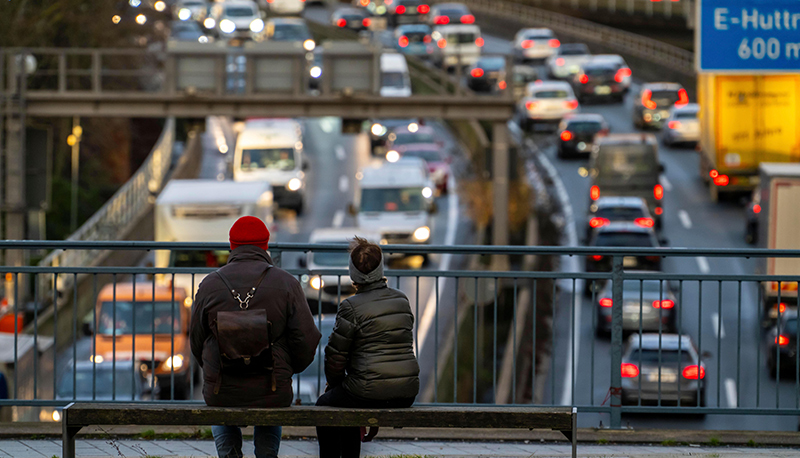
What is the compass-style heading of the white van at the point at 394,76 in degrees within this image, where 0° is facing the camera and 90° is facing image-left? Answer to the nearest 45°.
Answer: approximately 0°

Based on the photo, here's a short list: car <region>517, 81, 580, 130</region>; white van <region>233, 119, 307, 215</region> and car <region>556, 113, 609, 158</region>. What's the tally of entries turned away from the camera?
2

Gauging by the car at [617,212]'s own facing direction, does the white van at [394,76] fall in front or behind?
in front

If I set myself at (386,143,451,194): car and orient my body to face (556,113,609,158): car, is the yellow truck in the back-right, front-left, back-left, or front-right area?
front-right

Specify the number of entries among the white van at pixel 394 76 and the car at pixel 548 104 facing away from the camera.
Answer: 1

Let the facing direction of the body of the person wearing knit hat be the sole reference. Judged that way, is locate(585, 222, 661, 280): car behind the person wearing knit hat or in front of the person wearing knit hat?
in front

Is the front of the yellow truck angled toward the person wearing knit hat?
no

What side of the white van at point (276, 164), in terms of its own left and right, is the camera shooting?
front

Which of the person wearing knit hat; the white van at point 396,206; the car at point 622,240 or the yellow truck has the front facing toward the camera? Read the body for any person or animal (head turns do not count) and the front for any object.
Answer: the white van

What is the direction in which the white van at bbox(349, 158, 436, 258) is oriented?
toward the camera

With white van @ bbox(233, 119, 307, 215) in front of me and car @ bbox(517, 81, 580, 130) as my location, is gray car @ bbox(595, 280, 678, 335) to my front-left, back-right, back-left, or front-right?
front-left

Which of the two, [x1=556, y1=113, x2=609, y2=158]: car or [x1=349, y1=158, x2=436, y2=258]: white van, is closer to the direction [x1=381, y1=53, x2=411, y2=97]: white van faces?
the white van

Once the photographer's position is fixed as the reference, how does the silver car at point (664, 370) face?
facing away from the viewer

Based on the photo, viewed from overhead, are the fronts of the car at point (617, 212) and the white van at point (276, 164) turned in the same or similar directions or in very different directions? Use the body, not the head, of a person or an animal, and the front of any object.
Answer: very different directions

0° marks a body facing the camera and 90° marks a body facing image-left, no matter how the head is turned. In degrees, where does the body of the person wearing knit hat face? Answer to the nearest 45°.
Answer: approximately 180°

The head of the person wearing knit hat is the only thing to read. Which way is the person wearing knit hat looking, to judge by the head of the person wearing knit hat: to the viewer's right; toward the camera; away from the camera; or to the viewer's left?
away from the camera

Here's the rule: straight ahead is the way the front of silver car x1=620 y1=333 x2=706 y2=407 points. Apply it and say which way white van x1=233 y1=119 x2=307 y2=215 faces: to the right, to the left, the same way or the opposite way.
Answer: the opposite way

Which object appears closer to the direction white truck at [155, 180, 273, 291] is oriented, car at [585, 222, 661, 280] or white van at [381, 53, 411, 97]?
the car

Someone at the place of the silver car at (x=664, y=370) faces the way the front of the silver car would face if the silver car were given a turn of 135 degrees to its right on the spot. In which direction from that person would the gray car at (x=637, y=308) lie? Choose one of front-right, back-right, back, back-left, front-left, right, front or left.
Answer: back-left

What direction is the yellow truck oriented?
away from the camera

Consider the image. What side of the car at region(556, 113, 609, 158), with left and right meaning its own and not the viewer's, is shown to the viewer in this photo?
back

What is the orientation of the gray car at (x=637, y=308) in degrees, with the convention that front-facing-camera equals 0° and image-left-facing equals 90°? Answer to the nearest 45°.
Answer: approximately 180°

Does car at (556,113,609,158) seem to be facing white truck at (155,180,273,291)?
no

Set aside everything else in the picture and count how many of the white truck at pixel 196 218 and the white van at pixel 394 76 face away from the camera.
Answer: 0

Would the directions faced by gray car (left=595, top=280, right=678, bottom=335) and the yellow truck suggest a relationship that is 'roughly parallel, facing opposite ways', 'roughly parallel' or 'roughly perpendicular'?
roughly parallel

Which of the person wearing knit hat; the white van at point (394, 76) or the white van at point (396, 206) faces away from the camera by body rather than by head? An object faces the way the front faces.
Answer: the person wearing knit hat
